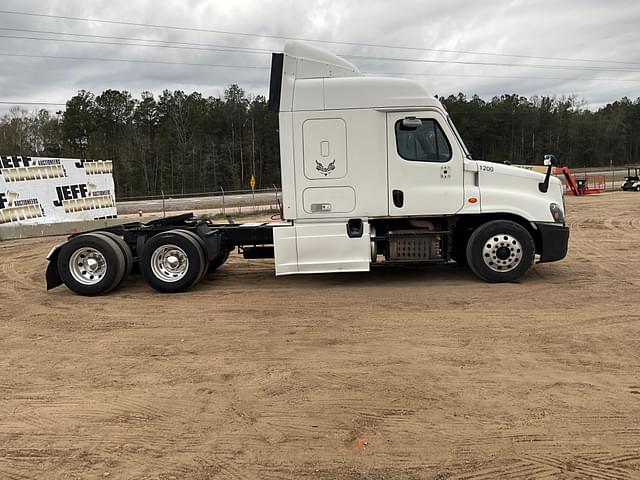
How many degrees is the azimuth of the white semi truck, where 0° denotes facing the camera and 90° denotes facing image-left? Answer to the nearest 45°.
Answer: approximately 270°

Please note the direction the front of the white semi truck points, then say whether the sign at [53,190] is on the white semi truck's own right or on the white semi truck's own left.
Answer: on the white semi truck's own left
